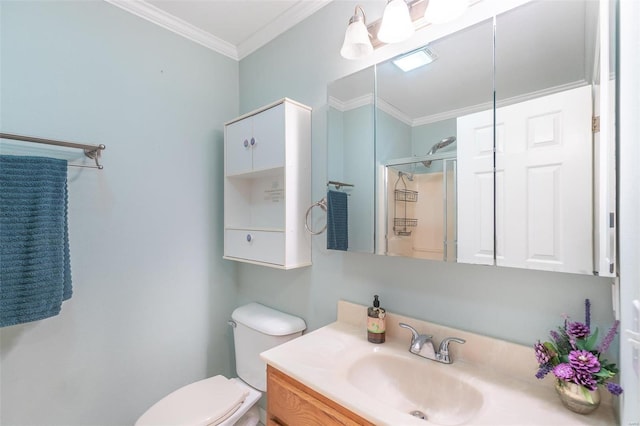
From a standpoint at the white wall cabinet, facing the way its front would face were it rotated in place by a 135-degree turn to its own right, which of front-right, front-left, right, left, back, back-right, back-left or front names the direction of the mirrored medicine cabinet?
back-right

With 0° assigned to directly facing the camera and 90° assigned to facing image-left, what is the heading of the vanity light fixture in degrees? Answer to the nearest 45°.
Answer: approximately 45°

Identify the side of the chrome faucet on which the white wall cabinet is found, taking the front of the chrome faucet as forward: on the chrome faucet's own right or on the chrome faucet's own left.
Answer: on the chrome faucet's own right

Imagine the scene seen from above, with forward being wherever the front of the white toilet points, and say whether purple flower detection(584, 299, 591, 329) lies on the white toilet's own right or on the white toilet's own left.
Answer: on the white toilet's own left
